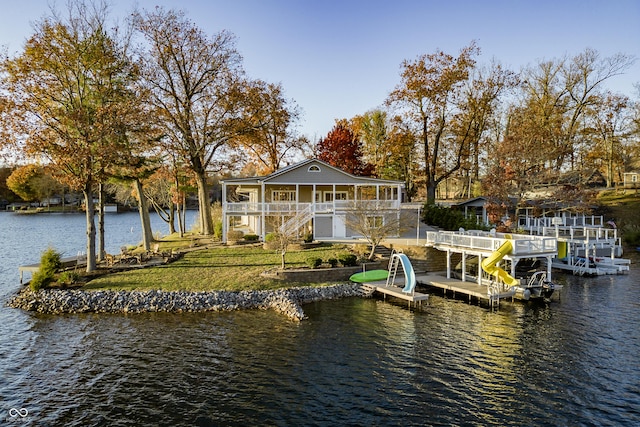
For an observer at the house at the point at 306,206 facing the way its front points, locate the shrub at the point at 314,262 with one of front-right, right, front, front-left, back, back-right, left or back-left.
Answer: front

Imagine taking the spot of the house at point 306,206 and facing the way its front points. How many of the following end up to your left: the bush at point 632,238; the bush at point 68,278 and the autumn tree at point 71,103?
1

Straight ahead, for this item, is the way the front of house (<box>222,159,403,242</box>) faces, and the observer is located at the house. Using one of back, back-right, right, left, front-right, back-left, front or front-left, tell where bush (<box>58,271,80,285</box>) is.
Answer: front-right

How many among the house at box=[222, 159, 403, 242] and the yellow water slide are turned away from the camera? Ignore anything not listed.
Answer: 0

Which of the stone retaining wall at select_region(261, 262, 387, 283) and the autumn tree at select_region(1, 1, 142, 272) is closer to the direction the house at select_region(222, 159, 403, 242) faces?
the stone retaining wall

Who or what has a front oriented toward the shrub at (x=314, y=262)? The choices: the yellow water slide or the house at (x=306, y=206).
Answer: the house

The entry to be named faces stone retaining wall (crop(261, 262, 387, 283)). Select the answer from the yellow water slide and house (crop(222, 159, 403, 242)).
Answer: the house

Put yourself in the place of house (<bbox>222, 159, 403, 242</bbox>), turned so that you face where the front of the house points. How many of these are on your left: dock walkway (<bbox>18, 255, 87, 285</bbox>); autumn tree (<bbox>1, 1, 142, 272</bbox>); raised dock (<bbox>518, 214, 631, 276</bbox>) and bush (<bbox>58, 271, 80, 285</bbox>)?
1

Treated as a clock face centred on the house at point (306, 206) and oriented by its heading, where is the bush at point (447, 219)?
The bush is roughly at 8 o'clock from the house.

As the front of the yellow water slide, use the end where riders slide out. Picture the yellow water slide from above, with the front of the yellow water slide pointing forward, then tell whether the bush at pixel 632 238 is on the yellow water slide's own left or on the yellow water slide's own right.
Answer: on the yellow water slide's own left

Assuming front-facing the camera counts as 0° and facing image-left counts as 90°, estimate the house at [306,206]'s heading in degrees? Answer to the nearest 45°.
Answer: approximately 0°
